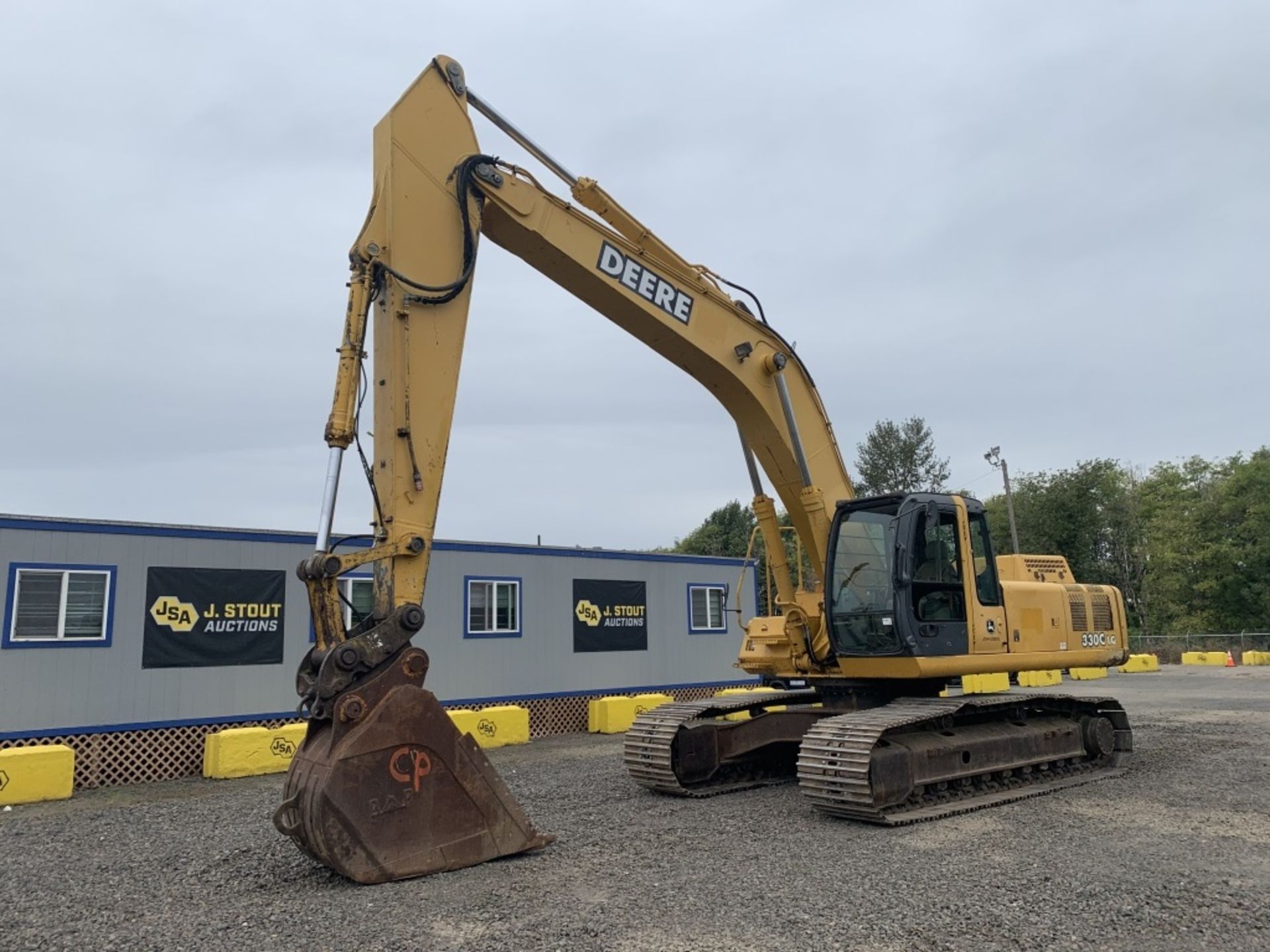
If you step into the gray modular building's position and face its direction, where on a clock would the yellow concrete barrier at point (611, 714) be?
The yellow concrete barrier is roughly at 10 o'clock from the gray modular building.

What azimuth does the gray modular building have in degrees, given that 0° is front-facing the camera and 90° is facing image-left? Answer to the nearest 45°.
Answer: approximately 315°

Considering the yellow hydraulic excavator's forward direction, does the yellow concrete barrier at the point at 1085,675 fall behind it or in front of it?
behind

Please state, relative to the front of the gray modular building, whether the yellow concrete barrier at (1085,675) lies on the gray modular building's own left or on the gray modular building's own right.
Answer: on the gray modular building's own left

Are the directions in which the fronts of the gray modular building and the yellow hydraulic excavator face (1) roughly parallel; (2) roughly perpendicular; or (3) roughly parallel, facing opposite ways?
roughly perpendicular
